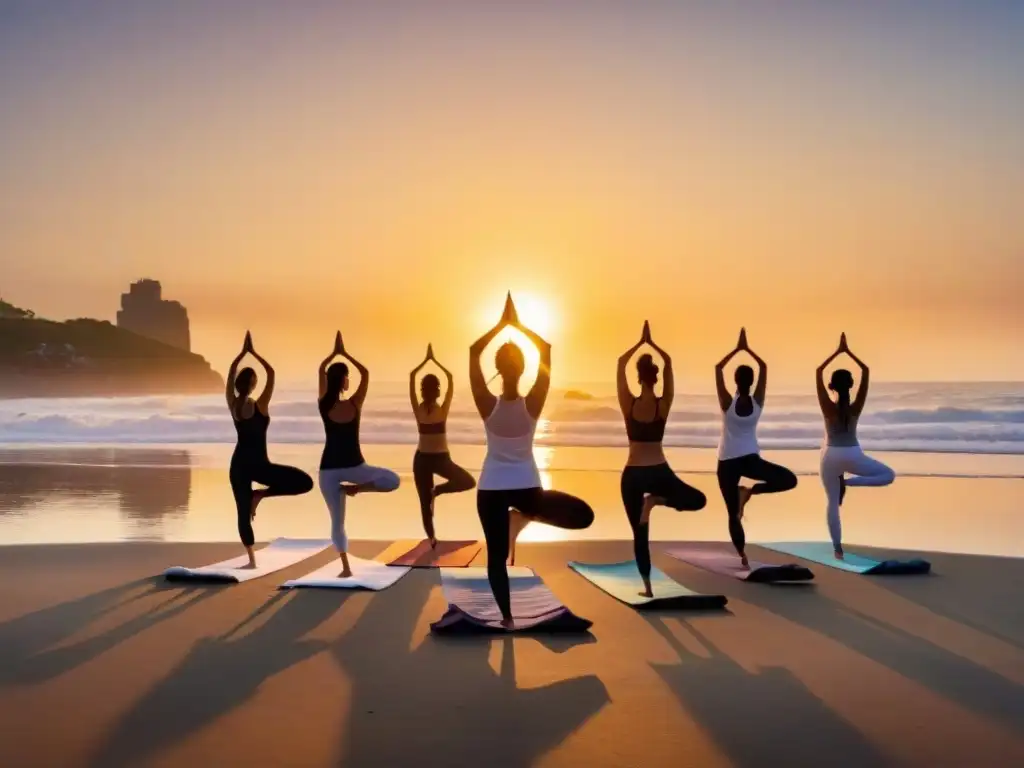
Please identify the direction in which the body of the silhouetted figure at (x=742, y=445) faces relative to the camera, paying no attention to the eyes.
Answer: away from the camera

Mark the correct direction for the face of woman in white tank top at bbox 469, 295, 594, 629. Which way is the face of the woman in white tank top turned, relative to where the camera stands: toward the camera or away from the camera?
away from the camera

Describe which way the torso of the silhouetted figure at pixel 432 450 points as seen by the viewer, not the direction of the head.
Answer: away from the camera

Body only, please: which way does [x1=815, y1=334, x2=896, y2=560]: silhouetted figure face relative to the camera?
away from the camera

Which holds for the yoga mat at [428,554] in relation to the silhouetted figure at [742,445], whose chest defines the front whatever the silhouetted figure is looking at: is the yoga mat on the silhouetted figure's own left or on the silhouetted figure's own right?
on the silhouetted figure's own left

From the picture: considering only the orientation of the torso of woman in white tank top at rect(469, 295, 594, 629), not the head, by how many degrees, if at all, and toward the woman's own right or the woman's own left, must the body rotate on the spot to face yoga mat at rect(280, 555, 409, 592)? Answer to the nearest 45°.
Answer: approximately 45° to the woman's own left

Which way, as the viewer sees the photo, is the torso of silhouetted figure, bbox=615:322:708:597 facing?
away from the camera

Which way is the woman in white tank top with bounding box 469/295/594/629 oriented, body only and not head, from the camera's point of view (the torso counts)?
away from the camera

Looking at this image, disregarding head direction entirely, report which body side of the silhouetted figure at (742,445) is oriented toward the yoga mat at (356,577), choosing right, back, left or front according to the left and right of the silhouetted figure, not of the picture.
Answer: left

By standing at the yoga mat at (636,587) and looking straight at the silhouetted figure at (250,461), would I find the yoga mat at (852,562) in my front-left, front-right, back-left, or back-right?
back-right

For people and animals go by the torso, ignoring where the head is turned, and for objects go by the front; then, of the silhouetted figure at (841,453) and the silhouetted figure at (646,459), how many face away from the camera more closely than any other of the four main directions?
2

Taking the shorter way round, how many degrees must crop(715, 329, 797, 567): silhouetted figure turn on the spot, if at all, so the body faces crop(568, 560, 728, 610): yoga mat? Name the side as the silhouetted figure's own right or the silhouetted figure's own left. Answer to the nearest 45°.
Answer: approximately 135° to the silhouetted figure's own left
